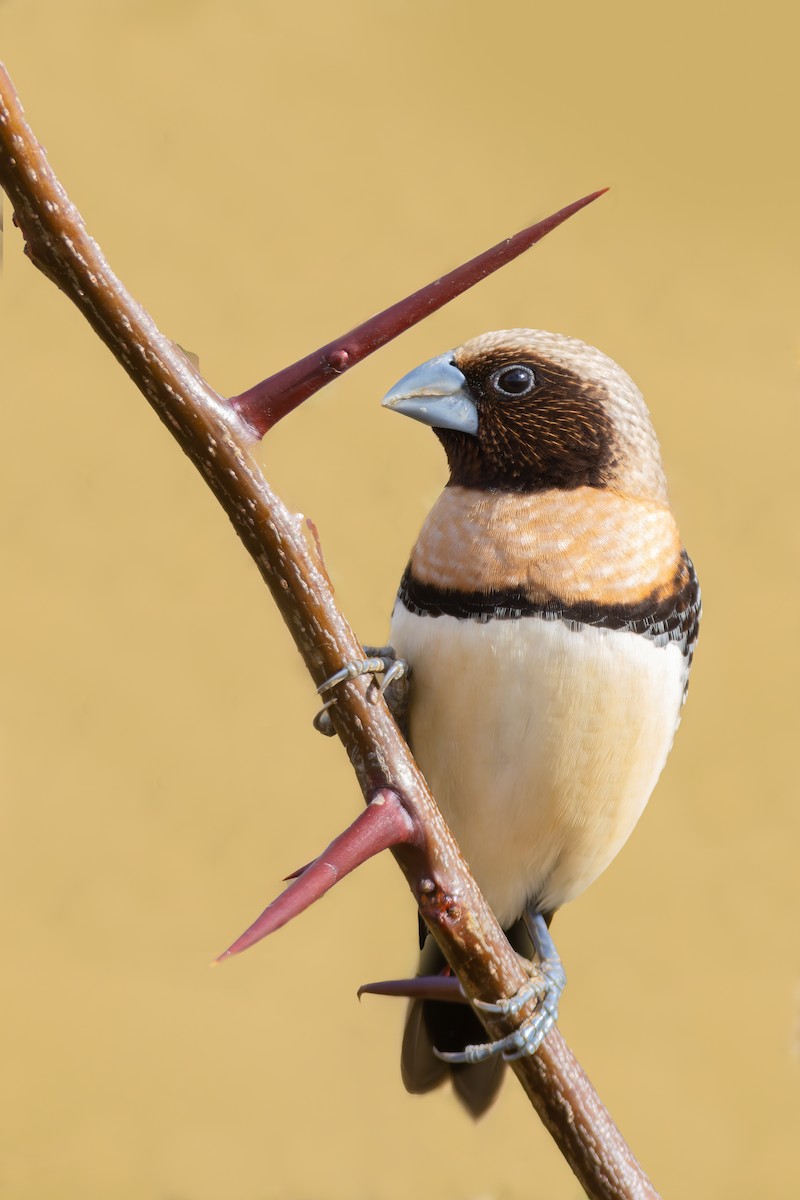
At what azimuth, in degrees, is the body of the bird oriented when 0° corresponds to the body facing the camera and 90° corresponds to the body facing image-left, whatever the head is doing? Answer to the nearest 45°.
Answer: approximately 0°
